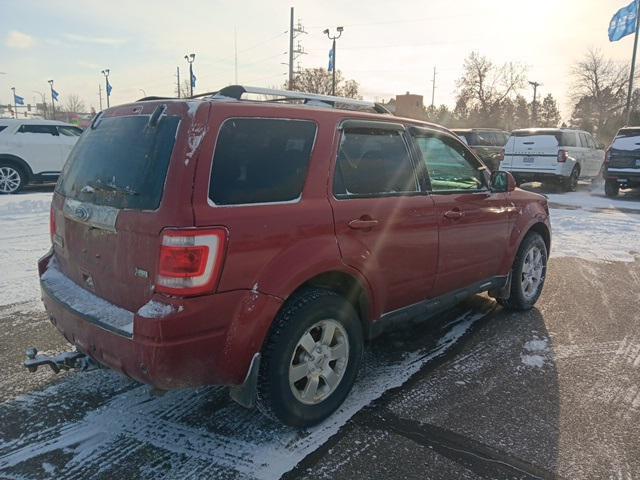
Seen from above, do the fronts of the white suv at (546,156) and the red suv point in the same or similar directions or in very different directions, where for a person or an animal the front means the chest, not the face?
same or similar directions

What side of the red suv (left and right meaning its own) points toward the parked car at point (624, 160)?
front

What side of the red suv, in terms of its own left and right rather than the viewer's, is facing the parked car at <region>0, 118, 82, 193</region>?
left

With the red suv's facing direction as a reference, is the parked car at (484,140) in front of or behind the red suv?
in front

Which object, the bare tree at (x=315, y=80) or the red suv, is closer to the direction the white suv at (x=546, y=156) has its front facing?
the bare tree

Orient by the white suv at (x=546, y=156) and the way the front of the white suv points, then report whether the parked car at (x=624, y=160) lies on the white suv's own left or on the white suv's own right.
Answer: on the white suv's own right

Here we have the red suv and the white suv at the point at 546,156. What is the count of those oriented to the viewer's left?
0

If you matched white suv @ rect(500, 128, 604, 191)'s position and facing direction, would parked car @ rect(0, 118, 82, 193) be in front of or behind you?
behind

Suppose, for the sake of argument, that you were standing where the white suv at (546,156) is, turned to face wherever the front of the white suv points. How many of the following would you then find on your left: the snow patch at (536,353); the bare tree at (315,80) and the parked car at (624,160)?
1

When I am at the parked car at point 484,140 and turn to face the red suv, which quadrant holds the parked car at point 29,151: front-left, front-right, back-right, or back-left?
front-right

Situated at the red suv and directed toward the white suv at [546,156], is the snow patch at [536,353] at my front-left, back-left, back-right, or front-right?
front-right

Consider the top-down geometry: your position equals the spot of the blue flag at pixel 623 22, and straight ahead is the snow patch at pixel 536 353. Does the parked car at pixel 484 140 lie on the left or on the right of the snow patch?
right

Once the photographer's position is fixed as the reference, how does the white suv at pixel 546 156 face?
facing away from the viewer and to the right of the viewer

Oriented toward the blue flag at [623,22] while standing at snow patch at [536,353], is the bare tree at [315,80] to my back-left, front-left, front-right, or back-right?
front-left

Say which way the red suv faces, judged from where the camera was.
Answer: facing away from the viewer and to the right of the viewer
